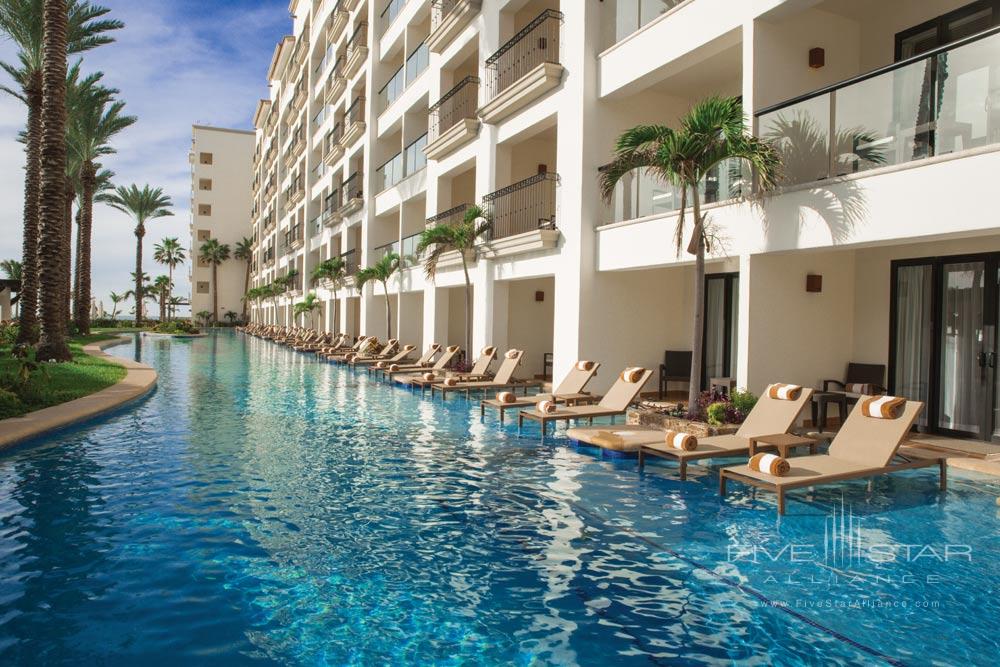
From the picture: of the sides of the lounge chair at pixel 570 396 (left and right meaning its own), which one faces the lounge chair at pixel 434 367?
right

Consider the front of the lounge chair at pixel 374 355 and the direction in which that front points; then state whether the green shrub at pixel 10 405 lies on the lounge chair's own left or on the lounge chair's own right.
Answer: on the lounge chair's own left

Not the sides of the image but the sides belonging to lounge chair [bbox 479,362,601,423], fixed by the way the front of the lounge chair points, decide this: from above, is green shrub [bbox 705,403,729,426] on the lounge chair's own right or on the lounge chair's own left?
on the lounge chair's own left

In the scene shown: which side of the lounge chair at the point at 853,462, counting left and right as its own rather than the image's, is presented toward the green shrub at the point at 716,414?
right

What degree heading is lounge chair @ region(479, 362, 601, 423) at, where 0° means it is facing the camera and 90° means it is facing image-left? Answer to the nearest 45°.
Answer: approximately 45°

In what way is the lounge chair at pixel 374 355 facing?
to the viewer's left

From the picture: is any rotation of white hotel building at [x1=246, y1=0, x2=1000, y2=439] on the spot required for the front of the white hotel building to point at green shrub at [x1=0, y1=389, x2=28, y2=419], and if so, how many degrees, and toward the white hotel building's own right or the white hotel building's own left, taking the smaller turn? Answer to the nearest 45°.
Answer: approximately 45° to the white hotel building's own right

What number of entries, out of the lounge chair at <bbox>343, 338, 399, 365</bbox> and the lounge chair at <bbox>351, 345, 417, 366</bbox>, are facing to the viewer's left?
2

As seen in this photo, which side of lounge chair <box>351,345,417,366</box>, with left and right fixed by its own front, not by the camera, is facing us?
left
